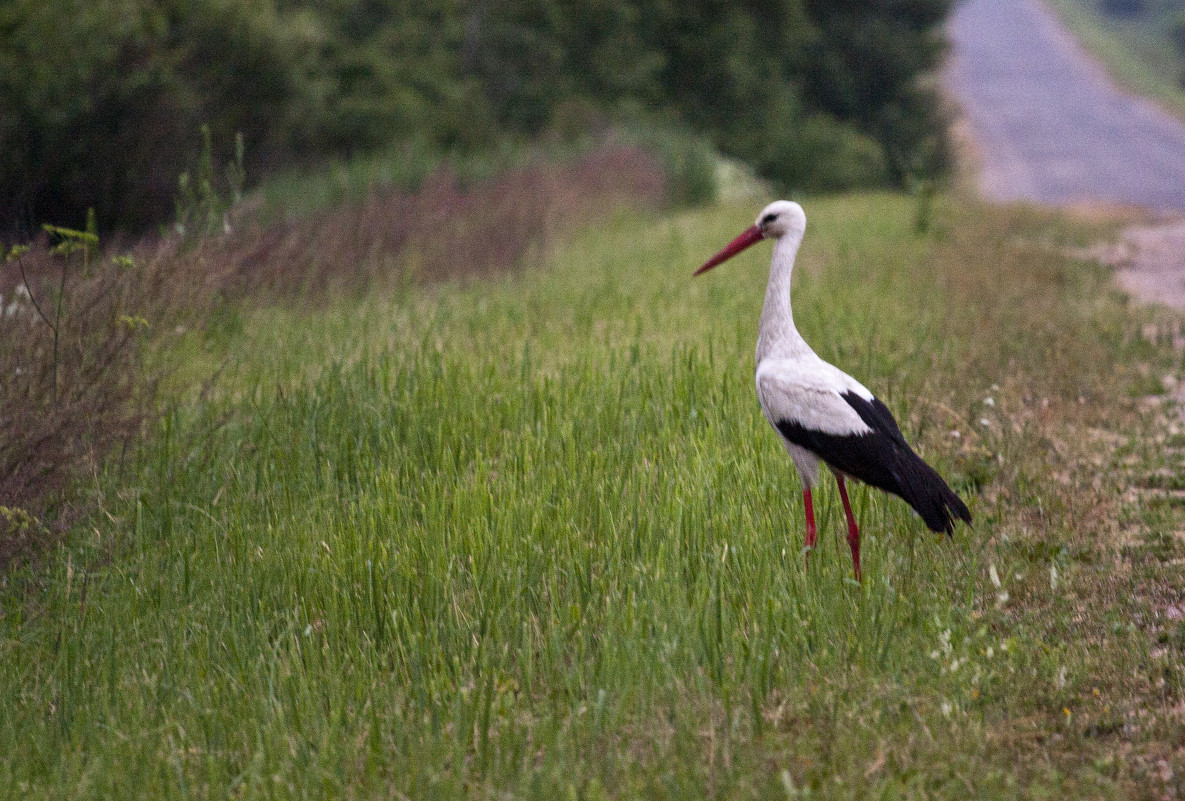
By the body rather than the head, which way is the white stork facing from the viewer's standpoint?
to the viewer's left

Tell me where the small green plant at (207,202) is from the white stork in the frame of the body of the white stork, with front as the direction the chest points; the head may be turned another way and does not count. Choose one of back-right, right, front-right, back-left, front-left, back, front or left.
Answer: front-right
